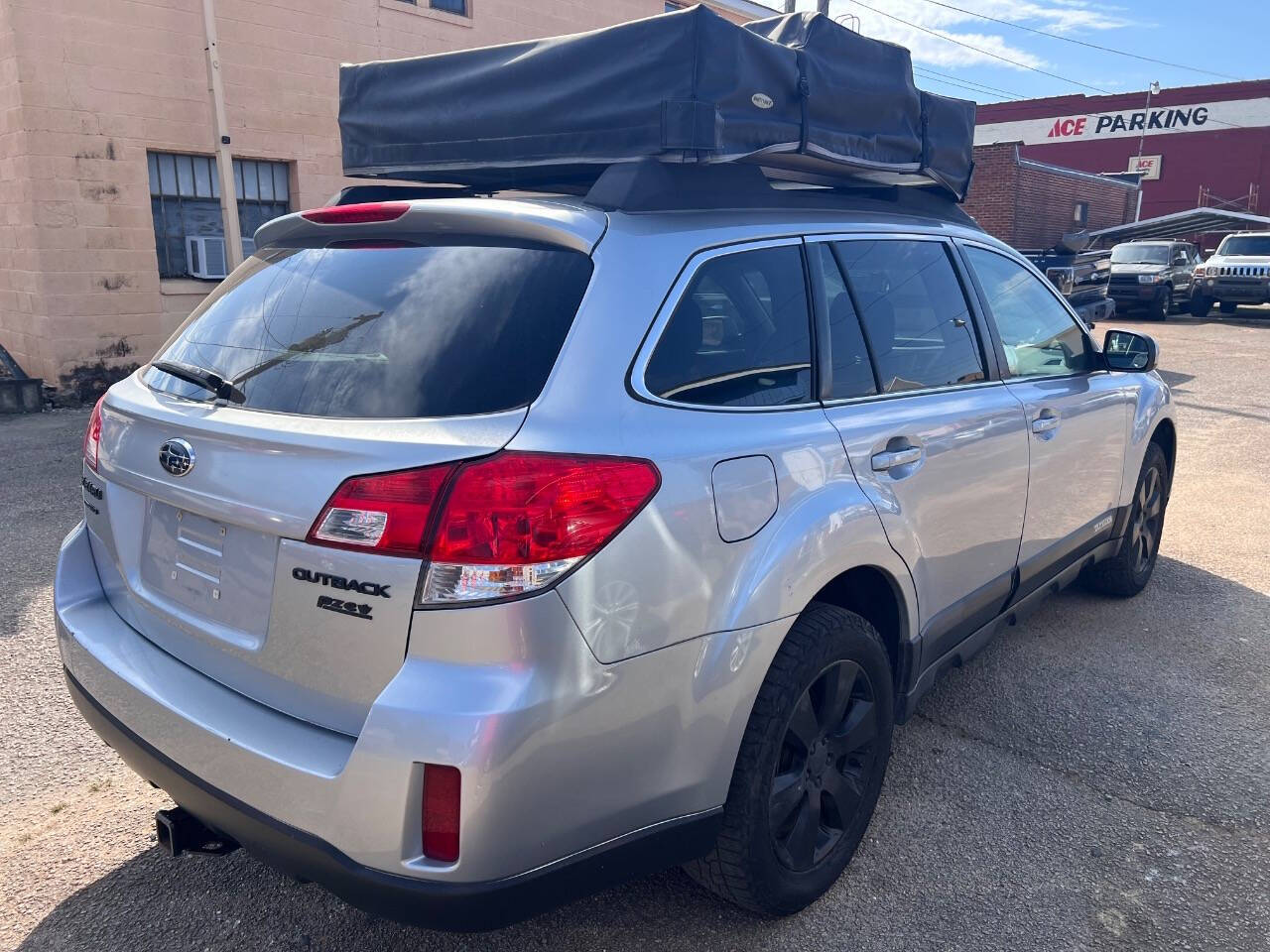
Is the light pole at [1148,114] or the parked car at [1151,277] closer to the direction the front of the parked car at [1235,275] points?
the parked car

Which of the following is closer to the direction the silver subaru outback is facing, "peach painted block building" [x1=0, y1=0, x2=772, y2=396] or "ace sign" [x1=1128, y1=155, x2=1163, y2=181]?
the ace sign

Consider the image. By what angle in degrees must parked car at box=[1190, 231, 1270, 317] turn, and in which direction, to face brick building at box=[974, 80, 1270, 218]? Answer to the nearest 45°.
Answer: approximately 180°

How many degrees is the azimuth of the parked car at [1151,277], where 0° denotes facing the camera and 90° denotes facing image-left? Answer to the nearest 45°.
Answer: approximately 45°

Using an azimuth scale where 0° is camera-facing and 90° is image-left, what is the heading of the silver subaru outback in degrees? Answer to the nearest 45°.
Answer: approximately 225°

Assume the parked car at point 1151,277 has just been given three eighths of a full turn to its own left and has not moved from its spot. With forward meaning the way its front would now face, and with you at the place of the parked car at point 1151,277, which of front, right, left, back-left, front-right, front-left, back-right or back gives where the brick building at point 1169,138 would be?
left

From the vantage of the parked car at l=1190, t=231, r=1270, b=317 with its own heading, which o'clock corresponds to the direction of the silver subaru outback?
The silver subaru outback is roughly at 12 o'clock from the parked car.

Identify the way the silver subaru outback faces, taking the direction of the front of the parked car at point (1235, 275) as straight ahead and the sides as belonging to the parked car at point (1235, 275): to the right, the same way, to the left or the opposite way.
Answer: the opposite way

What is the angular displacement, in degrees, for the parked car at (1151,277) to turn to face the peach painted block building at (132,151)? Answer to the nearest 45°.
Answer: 0° — it already faces it

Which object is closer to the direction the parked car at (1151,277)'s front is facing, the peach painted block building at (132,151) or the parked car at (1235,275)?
the peach painted block building

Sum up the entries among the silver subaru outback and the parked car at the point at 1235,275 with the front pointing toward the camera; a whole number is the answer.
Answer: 1

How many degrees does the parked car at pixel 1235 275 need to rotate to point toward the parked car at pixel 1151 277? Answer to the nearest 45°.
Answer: approximately 45° to its right

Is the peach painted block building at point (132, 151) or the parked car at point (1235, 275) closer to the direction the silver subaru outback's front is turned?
the parked car
